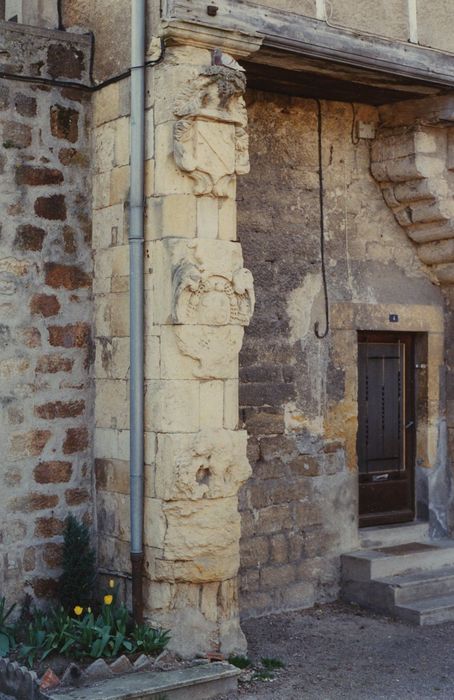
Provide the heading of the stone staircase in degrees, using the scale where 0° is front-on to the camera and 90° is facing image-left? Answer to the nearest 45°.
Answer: approximately 315°

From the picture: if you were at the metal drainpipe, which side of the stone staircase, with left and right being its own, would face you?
right

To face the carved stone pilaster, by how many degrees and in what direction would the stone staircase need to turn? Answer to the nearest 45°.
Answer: approximately 90° to its right
